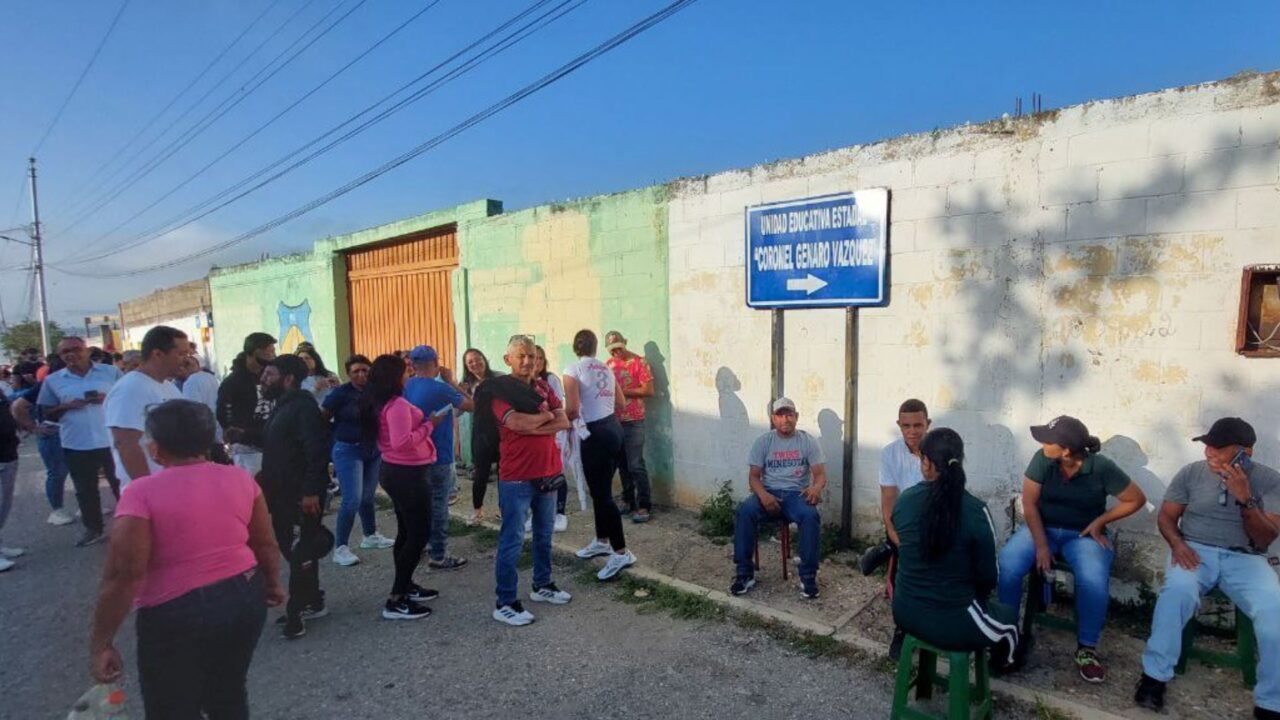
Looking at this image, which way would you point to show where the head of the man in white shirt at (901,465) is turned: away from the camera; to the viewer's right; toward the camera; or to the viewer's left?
toward the camera

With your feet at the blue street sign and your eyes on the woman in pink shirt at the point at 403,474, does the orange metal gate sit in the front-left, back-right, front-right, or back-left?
front-right

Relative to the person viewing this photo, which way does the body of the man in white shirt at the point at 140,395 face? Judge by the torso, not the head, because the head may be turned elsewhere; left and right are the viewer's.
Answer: facing the viewer and to the right of the viewer

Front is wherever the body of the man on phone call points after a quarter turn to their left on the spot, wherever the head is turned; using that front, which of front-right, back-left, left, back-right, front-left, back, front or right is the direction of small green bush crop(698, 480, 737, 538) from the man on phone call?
back

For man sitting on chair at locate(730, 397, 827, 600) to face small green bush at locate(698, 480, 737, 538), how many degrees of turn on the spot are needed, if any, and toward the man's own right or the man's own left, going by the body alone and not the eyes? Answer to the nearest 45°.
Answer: approximately 135° to the man's own right

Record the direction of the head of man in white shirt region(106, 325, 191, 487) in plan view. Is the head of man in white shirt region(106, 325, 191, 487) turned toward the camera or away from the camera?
toward the camera

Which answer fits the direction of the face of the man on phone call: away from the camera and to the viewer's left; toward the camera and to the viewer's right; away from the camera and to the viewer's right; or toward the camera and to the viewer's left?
toward the camera and to the viewer's left

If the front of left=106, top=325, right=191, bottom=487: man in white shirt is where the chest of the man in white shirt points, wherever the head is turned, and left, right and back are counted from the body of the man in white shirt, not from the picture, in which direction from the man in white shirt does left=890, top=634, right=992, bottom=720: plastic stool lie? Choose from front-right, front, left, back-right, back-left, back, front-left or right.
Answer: front

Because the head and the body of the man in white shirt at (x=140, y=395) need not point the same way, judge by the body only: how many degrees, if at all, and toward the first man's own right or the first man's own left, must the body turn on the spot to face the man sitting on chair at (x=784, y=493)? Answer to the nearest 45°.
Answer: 0° — they already face them

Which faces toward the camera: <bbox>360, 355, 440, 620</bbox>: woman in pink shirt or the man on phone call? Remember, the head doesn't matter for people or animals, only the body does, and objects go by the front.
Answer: the man on phone call

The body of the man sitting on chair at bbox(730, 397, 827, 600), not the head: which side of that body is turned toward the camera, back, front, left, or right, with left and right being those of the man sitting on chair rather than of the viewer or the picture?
front

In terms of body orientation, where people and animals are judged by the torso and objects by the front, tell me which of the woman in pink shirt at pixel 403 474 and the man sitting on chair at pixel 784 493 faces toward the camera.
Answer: the man sitting on chair

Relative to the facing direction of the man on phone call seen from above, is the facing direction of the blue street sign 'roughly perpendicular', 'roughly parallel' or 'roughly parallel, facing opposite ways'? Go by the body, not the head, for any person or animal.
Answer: roughly parallel
